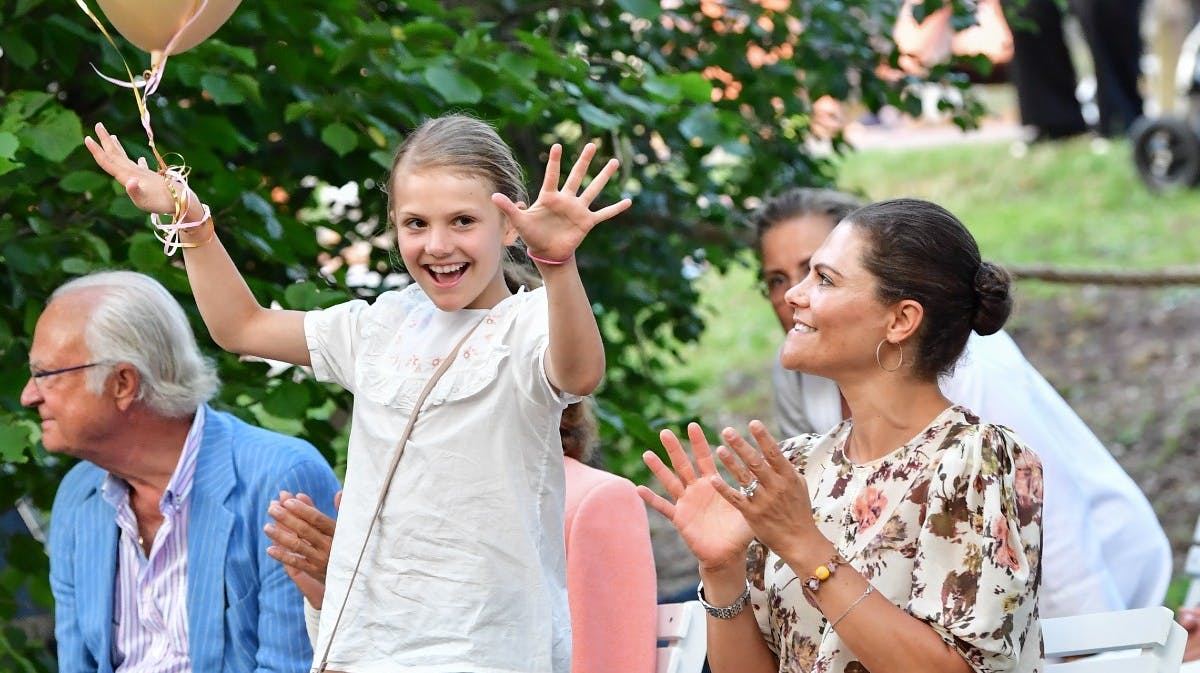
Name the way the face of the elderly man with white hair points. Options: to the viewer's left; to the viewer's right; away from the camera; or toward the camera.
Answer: to the viewer's left

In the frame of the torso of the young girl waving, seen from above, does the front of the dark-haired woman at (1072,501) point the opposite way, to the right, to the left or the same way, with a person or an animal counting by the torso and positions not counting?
to the right

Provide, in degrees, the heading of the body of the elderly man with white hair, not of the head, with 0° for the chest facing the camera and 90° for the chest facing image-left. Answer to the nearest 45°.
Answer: approximately 45°

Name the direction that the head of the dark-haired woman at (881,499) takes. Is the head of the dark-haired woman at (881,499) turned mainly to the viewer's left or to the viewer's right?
to the viewer's left

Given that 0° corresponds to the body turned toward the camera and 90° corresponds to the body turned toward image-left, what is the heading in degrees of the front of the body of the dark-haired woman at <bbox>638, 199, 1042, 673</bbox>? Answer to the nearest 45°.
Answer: approximately 45°

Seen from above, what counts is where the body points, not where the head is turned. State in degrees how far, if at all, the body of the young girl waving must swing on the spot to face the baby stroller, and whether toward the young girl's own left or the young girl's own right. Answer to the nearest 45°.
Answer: approximately 135° to the young girl's own left

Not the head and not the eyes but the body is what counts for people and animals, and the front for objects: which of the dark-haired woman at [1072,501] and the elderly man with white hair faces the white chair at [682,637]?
the dark-haired woman

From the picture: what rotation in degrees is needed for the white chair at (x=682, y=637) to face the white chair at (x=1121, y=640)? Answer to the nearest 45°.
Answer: approximately 135° to its left
